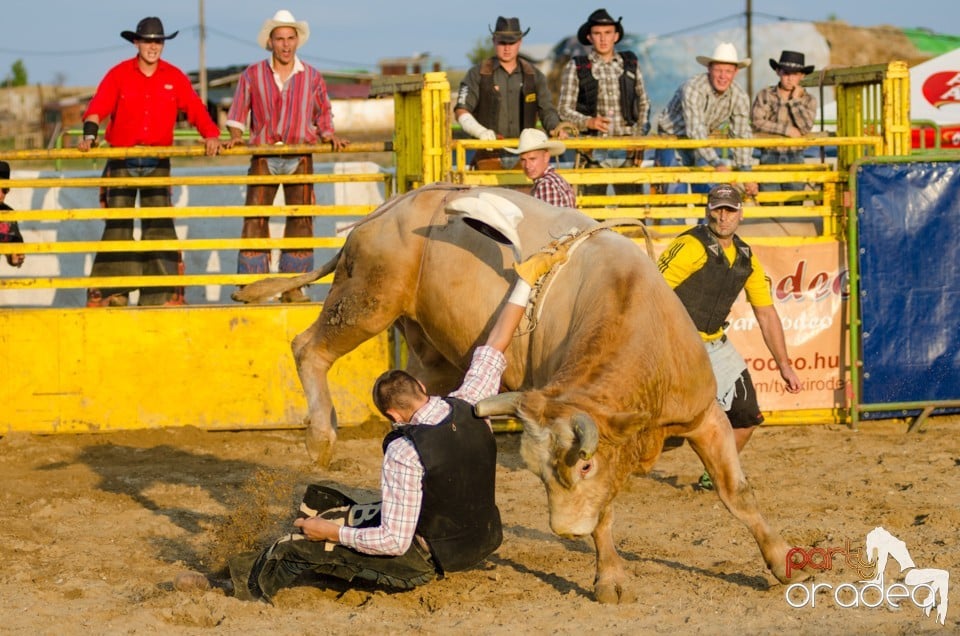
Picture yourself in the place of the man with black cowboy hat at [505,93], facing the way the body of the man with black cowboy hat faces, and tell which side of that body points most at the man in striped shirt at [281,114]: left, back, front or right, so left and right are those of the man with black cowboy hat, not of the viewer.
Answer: right

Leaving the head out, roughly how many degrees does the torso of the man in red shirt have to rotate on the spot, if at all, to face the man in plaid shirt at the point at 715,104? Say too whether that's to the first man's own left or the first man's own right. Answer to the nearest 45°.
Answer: approximately 90° to the first man's own left

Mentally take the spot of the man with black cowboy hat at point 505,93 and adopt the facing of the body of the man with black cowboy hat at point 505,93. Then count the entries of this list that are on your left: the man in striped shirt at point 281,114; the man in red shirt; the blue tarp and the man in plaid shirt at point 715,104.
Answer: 2

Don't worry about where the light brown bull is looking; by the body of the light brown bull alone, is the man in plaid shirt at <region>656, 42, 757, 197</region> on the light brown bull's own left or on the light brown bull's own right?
on the light brown bull's own left

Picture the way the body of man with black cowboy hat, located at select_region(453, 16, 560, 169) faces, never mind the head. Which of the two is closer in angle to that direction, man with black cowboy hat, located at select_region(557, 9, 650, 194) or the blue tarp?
the blue tarp

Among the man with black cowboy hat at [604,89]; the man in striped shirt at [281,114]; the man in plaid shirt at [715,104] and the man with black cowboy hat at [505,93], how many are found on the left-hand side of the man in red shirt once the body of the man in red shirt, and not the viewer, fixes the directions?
4

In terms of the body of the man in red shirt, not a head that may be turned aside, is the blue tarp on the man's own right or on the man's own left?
on the man's own left
